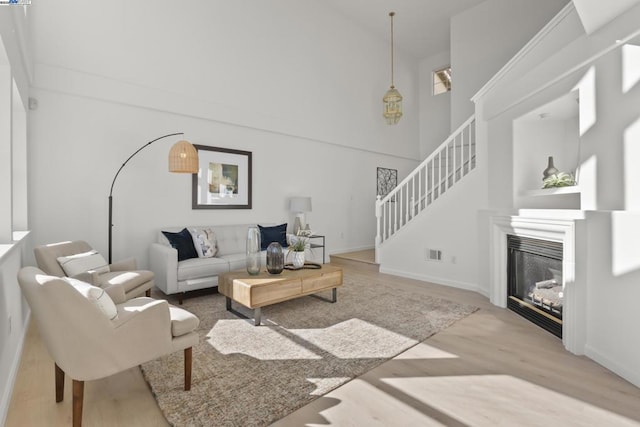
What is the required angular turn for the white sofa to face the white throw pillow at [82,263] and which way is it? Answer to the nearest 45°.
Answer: approximately 90° to its right

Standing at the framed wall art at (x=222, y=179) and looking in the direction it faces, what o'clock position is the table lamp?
The table lamp is roughly at 10 o'clock from the framed wall art.

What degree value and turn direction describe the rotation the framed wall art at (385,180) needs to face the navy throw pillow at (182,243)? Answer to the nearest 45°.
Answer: approximately 90° to its right

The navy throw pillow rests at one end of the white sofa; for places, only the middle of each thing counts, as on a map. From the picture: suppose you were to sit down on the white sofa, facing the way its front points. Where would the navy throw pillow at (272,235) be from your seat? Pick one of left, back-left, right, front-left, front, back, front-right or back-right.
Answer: left

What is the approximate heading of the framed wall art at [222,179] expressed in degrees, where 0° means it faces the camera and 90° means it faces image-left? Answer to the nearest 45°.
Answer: approximately 315°

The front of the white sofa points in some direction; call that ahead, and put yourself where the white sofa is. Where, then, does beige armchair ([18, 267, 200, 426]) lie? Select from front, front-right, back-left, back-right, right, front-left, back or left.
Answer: front-right

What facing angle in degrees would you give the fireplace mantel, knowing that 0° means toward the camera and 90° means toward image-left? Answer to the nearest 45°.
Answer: approximately 45°

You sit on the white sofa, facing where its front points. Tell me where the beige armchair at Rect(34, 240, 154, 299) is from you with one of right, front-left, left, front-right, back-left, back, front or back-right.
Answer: right

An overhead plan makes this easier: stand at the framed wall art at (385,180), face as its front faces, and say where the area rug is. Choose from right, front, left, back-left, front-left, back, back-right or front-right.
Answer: front-right
